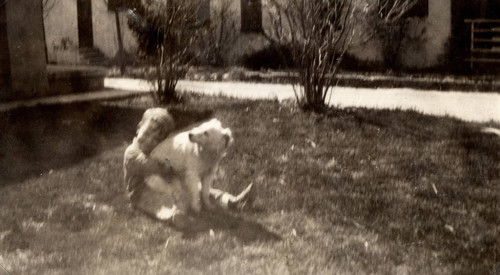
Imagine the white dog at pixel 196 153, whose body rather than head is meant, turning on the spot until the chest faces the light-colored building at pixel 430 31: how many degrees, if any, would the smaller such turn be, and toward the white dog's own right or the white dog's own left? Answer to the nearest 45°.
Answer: approximately 90° to the white dog's own left

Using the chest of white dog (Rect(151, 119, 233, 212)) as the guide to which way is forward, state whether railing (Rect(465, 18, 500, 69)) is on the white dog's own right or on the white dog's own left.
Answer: on the white dog's own left

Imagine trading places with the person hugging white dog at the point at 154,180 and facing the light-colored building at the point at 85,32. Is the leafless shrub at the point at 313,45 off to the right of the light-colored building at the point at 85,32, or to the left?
right

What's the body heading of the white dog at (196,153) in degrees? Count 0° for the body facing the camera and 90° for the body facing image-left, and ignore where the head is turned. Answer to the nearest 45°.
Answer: approximately 315°

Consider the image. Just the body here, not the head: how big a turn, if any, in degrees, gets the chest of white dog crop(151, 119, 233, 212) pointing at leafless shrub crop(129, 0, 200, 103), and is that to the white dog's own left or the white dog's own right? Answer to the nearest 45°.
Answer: approximately 135° to the white dog's own left

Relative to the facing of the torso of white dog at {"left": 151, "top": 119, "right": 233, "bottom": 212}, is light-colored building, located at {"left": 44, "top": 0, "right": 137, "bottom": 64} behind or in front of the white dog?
behind
